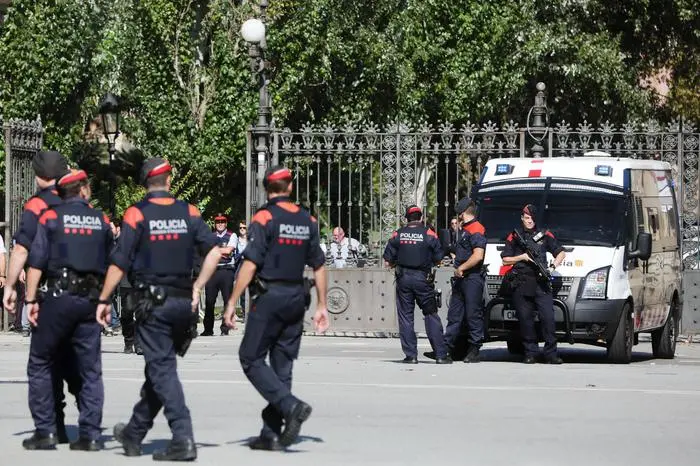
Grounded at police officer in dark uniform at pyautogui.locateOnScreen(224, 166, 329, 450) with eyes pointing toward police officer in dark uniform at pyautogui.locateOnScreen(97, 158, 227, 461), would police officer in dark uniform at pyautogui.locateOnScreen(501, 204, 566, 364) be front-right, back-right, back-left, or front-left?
back-right

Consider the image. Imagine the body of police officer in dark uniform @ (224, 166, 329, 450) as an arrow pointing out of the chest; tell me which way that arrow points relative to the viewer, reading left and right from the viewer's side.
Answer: facing away from the viewer and to the left of the viewer

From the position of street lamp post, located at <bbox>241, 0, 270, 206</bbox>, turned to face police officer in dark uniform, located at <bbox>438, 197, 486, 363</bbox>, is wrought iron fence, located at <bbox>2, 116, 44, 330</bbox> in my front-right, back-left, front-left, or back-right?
back-right

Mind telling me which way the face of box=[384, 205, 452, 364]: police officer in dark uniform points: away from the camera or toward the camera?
away from the camera

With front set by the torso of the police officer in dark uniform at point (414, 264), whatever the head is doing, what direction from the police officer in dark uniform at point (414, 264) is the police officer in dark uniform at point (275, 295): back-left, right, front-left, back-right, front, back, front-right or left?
back

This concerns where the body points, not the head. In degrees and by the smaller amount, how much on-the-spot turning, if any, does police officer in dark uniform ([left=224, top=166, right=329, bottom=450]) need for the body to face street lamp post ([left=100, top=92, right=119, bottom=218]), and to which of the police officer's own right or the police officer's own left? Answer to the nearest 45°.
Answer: approximately 45° to the police officer's own right

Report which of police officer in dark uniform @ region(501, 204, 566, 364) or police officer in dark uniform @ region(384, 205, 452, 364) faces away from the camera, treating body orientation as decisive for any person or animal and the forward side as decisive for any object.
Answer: police officer in dark uniform @ region(384, 205, 452, 364)

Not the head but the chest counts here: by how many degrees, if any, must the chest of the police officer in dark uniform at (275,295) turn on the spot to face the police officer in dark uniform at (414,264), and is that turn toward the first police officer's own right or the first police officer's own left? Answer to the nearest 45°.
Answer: approximately 45° to the first police officer's own right

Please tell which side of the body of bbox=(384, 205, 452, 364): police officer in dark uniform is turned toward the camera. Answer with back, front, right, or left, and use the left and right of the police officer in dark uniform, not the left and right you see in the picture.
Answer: back

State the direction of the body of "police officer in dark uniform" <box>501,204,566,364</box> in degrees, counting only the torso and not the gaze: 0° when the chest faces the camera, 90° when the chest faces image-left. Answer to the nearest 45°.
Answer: approximately 0°

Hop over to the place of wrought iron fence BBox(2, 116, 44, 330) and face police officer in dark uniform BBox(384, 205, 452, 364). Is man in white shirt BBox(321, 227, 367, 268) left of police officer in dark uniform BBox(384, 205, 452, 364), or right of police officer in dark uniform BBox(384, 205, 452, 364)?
left

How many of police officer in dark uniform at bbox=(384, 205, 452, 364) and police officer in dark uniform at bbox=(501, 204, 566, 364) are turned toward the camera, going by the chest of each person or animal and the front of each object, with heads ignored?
1
